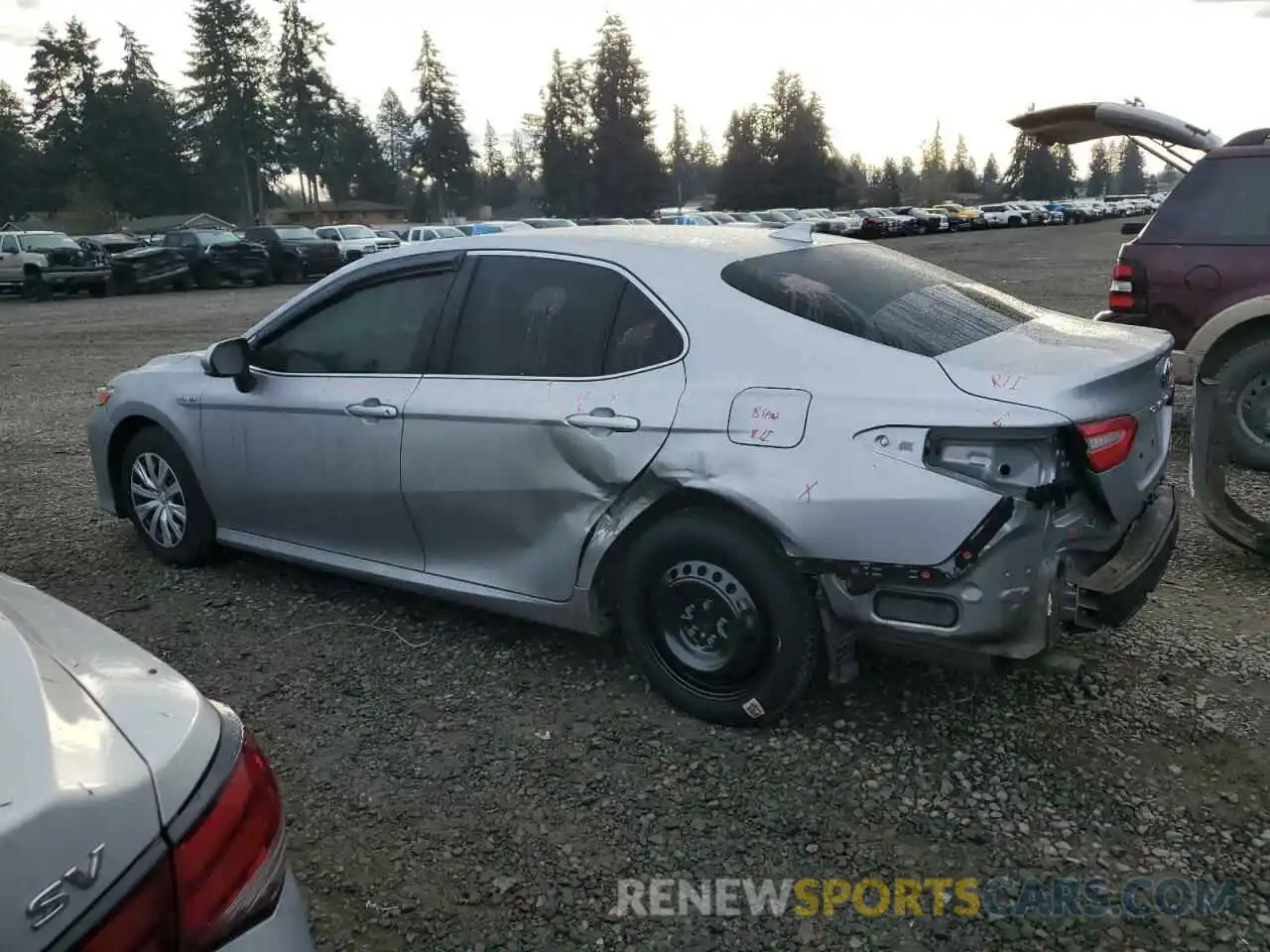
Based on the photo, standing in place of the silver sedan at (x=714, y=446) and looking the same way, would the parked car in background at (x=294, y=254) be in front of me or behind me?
in front

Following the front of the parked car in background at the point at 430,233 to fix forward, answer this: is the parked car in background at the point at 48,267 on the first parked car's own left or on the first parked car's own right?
on the first parked car's own right

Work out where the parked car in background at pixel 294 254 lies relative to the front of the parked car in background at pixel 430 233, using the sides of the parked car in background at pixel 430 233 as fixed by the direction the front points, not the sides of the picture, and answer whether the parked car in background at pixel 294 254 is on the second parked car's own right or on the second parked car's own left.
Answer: on the second parked car's own right

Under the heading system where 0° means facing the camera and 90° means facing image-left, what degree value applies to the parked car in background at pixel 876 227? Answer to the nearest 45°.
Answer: approximately 315°

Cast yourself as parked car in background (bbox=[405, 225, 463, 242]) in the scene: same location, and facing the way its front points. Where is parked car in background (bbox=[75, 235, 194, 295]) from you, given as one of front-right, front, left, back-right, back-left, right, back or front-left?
right

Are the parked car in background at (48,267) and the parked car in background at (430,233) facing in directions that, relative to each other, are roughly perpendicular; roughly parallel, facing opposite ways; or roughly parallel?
roughly parallel

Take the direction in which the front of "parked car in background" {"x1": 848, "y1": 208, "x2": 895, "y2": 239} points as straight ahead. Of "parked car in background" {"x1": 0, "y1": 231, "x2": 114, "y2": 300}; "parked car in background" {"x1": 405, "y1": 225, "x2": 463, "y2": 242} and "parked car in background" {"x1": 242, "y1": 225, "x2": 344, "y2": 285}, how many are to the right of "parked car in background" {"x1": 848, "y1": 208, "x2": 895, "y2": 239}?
3

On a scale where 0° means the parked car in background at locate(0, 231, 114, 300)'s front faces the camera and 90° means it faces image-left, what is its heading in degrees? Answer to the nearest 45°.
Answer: approximately 315°

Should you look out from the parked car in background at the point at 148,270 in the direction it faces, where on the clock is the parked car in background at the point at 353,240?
the parked car in background at the point at 353,240 is roughly at 9 o'clock from the parked car in background at the point at 148,270.

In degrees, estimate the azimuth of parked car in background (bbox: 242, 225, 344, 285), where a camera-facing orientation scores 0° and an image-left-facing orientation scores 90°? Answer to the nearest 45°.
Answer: approximately 315°

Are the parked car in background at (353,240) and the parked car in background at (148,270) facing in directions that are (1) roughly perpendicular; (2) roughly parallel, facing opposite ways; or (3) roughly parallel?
roughly parallel

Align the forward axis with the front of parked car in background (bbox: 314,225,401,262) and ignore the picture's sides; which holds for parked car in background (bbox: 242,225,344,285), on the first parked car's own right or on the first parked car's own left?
on the first parked car's own right

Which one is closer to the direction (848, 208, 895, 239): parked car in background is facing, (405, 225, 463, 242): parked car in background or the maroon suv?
the maroon suv

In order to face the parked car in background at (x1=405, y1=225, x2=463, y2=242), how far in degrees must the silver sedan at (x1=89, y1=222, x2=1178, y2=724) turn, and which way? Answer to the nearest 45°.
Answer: approximately 45° to its right
